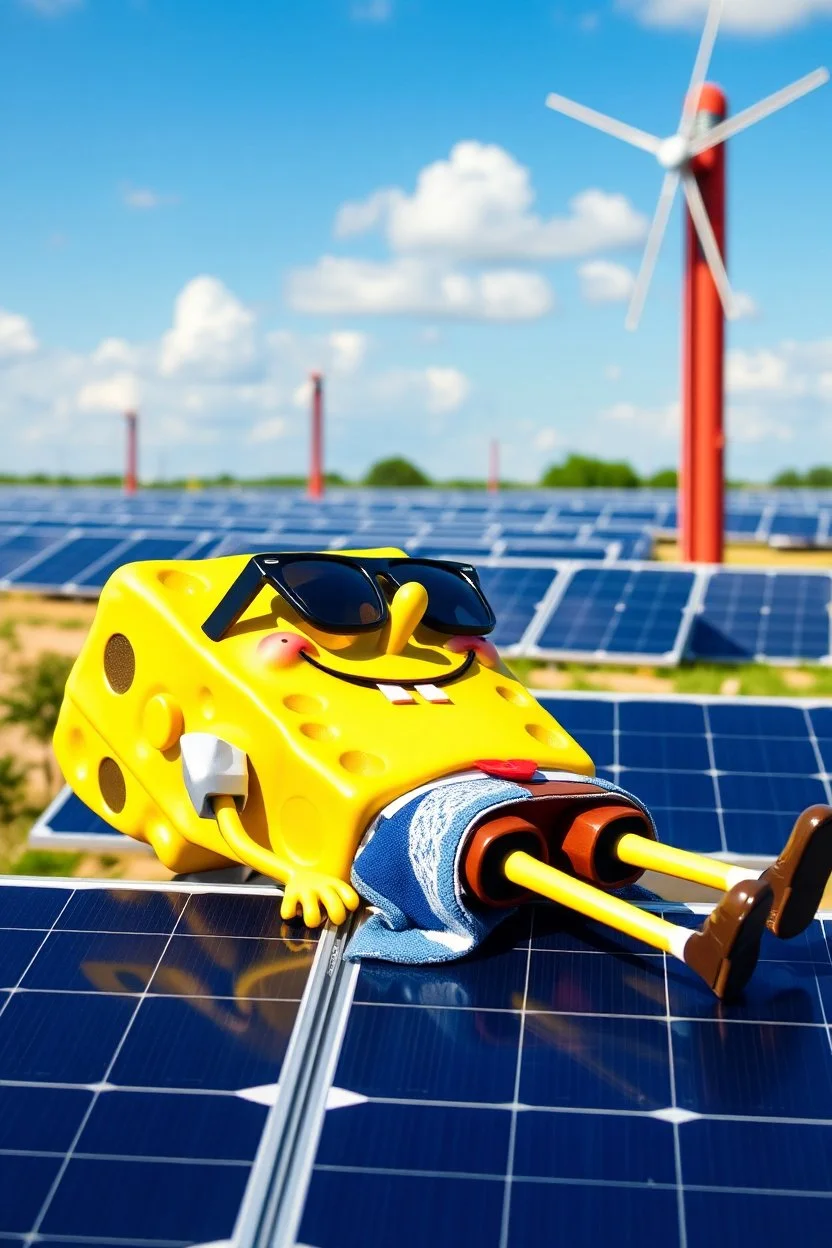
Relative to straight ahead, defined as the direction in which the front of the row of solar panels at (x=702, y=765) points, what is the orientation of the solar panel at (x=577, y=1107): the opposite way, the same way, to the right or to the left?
the same way

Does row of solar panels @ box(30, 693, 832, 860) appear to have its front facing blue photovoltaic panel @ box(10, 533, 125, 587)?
no

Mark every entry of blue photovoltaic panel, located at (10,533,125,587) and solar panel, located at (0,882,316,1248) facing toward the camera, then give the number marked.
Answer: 2

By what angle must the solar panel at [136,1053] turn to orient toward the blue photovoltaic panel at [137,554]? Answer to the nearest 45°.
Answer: approximately 180°

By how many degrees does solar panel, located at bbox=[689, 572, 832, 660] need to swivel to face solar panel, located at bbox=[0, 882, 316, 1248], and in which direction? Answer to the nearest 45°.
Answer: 0° — it already faces it

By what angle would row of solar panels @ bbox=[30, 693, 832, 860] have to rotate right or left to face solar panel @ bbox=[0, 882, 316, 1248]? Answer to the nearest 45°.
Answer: approximately 45° to its right

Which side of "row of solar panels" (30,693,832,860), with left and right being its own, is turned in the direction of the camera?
front

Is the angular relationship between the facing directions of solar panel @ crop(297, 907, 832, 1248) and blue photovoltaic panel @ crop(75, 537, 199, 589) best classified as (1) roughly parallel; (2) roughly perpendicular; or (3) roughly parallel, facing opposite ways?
roughly parallel

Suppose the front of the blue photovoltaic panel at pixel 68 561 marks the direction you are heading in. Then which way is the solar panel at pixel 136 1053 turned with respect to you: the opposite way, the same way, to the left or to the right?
the same way

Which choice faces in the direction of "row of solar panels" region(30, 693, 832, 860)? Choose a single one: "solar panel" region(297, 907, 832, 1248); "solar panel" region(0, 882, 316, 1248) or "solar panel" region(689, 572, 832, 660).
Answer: "solar panel" region(689, 572, 832, 660)

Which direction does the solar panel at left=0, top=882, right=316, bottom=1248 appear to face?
toward the camera

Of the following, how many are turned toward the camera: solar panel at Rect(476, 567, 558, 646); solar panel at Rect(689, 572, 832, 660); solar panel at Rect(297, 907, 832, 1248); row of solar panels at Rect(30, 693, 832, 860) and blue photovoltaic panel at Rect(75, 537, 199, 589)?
5

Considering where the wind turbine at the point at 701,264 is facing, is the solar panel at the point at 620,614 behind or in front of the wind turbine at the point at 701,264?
in front

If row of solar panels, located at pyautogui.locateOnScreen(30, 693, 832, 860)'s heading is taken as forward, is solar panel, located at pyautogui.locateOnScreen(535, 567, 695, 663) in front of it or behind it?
behind

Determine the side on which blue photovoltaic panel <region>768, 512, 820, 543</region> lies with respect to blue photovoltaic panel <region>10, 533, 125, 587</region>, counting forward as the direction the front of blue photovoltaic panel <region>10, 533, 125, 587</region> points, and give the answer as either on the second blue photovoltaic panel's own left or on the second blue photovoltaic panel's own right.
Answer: on the second blue photovoltaic panel's own left

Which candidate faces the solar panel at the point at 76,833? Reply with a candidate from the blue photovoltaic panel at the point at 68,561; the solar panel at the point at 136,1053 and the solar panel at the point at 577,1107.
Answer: the blue photovoltaic panel

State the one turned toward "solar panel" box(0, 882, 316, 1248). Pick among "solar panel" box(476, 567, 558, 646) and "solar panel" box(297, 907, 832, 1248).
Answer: "solar panel" box(476, 567, 558, 646)

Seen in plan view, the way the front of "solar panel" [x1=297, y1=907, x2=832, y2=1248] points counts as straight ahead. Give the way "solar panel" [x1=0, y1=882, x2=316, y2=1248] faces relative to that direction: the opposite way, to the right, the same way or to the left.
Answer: the same way

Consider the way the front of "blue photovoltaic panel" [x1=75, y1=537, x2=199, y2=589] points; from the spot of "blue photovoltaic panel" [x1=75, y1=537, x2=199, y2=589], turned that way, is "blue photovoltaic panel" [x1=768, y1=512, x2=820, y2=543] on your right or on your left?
on your left

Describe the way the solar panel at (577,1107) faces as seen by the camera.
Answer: facing the viewer
